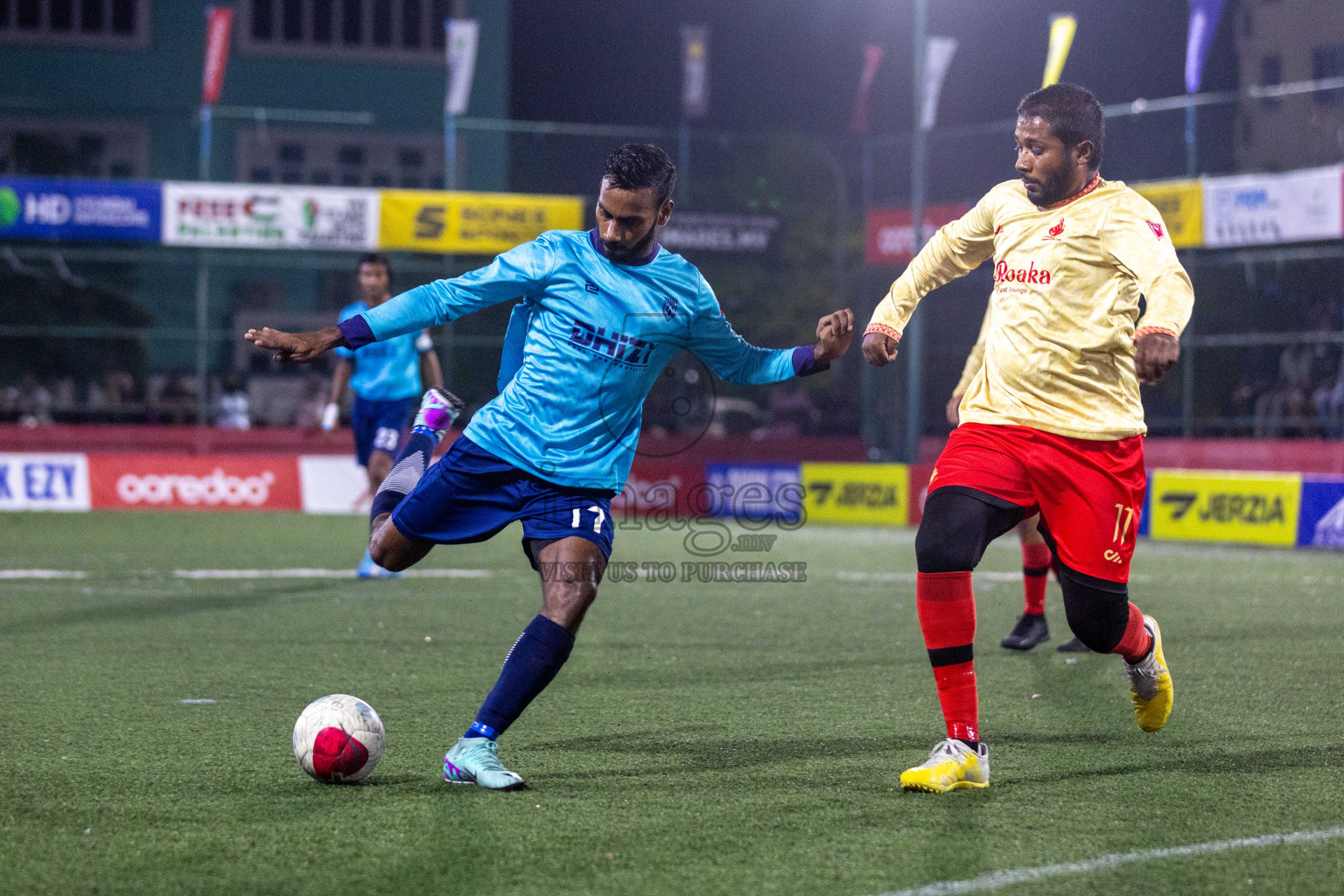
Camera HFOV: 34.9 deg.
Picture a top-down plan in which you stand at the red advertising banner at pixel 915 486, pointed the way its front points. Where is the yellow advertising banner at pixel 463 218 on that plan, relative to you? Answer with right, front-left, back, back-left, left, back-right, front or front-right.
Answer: back-right

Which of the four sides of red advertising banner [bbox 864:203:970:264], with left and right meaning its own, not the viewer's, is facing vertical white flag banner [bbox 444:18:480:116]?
right

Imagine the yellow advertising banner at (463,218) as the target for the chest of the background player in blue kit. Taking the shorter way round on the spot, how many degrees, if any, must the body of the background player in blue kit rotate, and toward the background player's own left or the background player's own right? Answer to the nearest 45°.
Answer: approximately 180°

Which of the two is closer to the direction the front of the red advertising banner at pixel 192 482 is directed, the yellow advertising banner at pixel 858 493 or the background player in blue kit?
the background player in blue kit

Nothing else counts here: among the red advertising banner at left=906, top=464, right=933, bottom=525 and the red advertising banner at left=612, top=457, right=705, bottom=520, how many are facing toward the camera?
2

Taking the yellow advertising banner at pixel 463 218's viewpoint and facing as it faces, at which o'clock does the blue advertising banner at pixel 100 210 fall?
The blue advertising banner is roughly at 3 o'clock from the yellow advertising banner.

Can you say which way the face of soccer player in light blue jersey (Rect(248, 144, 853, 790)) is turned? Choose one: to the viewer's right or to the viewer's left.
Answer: to the viewer's left

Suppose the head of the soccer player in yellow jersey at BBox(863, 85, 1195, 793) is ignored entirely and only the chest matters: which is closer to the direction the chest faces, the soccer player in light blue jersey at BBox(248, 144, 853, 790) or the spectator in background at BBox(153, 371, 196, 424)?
the soccer player in light blue jersey
